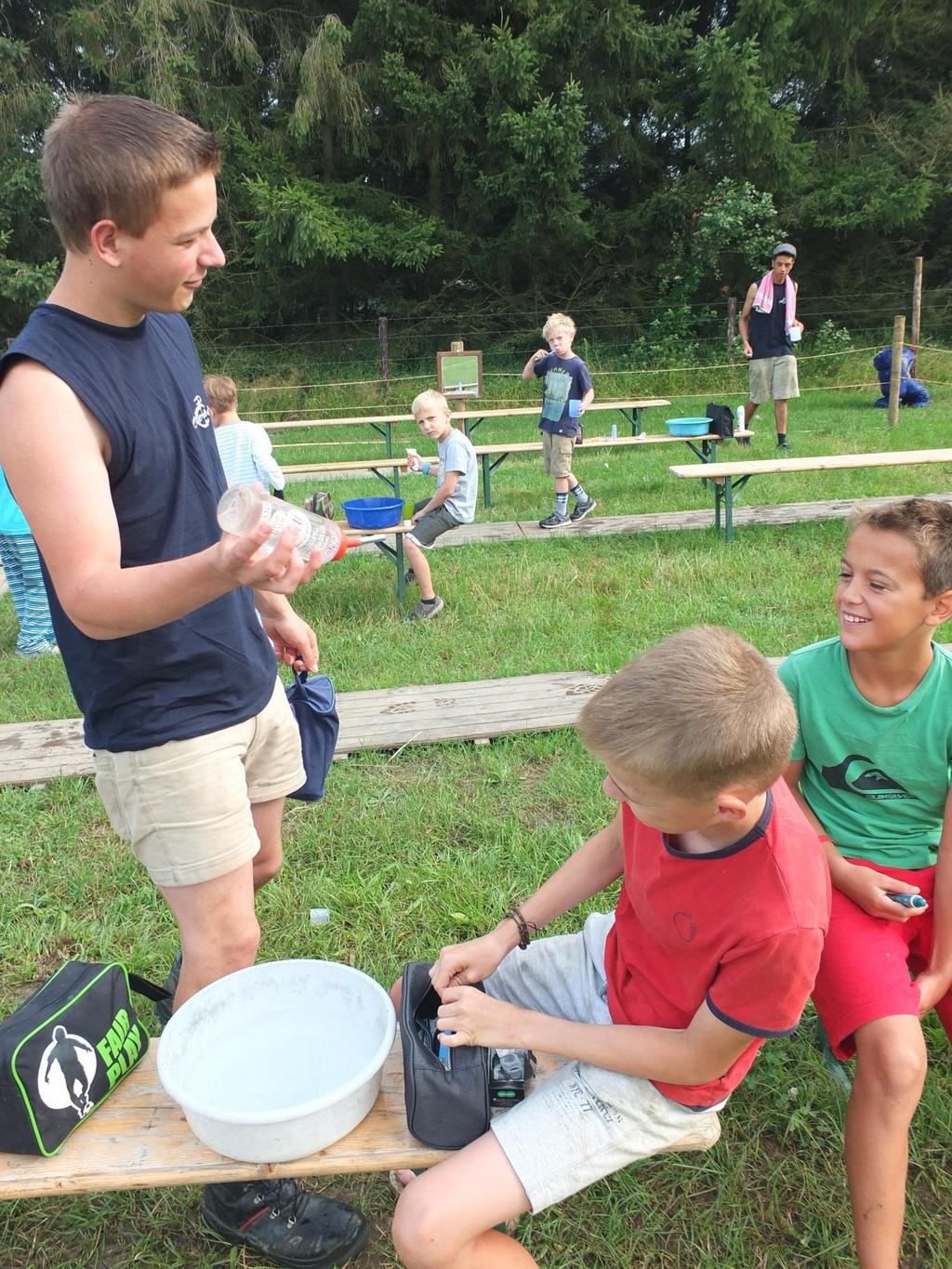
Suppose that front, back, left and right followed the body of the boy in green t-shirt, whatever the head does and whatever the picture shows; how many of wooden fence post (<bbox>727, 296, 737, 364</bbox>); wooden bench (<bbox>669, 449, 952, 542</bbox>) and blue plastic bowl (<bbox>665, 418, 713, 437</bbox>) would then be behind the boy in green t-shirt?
3

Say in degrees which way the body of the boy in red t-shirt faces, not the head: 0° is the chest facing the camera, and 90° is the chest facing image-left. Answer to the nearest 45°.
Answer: approximately 45°

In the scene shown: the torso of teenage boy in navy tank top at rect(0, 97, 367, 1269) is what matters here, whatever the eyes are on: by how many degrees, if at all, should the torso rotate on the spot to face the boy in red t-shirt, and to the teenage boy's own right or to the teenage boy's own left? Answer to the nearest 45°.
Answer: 0° — they already face them

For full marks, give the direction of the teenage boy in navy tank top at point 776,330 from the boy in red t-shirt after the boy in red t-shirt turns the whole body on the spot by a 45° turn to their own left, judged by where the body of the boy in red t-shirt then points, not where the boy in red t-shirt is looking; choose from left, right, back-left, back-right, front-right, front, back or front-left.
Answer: back

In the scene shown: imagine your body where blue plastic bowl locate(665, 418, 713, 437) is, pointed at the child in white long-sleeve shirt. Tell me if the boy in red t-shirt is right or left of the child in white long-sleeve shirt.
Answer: left

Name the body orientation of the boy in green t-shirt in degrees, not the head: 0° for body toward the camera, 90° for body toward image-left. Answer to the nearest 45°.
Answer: approximately 0°

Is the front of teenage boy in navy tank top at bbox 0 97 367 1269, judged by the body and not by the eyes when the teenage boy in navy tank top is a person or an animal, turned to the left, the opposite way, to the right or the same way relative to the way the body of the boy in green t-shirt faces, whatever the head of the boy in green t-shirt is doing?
to the left

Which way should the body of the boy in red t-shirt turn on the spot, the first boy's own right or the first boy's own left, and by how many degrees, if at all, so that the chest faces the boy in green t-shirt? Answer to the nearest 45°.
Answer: approximately 180°

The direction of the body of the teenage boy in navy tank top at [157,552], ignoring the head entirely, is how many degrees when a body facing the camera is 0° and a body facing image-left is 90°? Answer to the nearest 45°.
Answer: approximately 315°

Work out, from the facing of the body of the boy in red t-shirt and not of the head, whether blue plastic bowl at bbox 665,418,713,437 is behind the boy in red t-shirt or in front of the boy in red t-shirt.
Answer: behind
